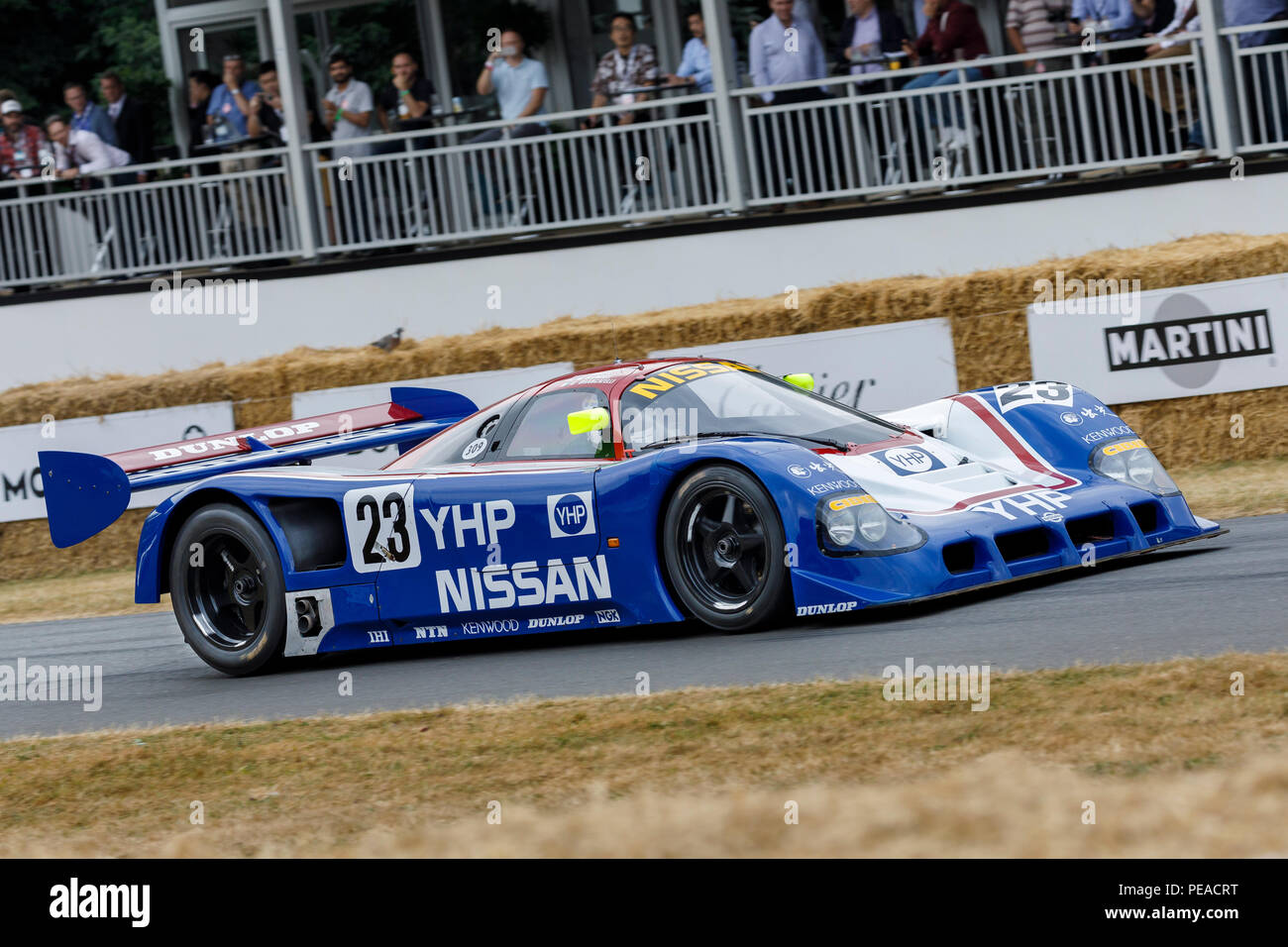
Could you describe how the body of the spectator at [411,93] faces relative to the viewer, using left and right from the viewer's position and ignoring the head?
facing the viewer

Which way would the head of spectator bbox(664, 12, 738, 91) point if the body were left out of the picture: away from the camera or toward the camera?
toward the camera

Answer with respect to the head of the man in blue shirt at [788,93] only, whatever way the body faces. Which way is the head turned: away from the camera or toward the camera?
toward the camera

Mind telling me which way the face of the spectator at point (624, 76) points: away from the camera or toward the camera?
toward the camera

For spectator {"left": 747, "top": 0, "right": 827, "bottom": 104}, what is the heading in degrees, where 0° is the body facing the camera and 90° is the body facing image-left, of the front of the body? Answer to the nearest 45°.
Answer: approximately 0°

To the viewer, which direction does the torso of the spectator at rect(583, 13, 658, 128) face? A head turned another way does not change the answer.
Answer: toward the camera

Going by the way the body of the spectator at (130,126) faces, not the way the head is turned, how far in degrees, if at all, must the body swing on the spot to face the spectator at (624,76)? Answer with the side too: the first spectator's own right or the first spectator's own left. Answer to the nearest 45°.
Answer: approximately 90° to the first spectator's own left

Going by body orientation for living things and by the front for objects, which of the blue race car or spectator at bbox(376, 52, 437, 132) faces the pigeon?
the spectator

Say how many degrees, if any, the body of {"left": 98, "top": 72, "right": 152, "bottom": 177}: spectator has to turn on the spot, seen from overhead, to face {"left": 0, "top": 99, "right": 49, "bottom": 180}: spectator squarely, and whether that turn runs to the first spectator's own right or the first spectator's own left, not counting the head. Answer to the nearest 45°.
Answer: approximately 90° to the first spectator's own right

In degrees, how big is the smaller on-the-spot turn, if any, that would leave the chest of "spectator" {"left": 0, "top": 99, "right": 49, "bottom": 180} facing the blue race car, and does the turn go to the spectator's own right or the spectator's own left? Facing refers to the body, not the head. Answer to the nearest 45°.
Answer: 0° — they already face it

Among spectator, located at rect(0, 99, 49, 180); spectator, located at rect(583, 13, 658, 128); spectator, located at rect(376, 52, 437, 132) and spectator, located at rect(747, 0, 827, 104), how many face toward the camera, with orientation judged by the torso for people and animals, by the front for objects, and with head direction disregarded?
4
